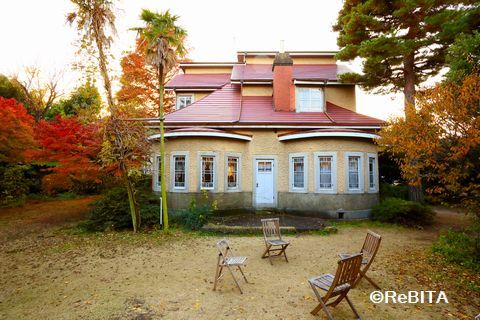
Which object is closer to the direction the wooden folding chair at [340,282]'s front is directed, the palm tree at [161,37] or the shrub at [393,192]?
the palm tree

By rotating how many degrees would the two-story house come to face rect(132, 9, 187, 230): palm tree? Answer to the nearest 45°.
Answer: approximately 45° to its right

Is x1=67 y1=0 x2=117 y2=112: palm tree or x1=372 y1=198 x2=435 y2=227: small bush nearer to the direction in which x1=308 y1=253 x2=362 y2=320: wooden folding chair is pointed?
the palm tree

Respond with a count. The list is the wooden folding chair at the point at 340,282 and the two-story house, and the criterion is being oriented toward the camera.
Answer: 1

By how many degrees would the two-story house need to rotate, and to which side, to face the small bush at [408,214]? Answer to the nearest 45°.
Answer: approximately 90° to its left

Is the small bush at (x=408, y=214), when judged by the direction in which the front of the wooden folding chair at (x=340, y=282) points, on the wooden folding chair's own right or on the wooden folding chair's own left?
on the wooden folding chair's own right

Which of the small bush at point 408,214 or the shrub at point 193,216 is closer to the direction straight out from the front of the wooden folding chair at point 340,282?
the shrub

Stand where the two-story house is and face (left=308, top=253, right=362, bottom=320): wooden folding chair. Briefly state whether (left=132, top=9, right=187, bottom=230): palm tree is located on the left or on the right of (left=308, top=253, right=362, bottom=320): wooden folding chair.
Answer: right
